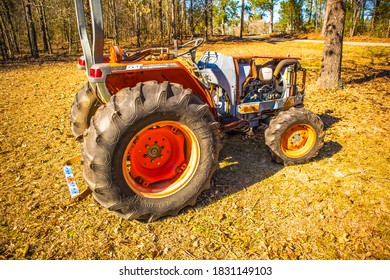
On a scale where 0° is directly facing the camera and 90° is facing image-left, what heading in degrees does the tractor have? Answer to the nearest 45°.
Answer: approximately 225°
